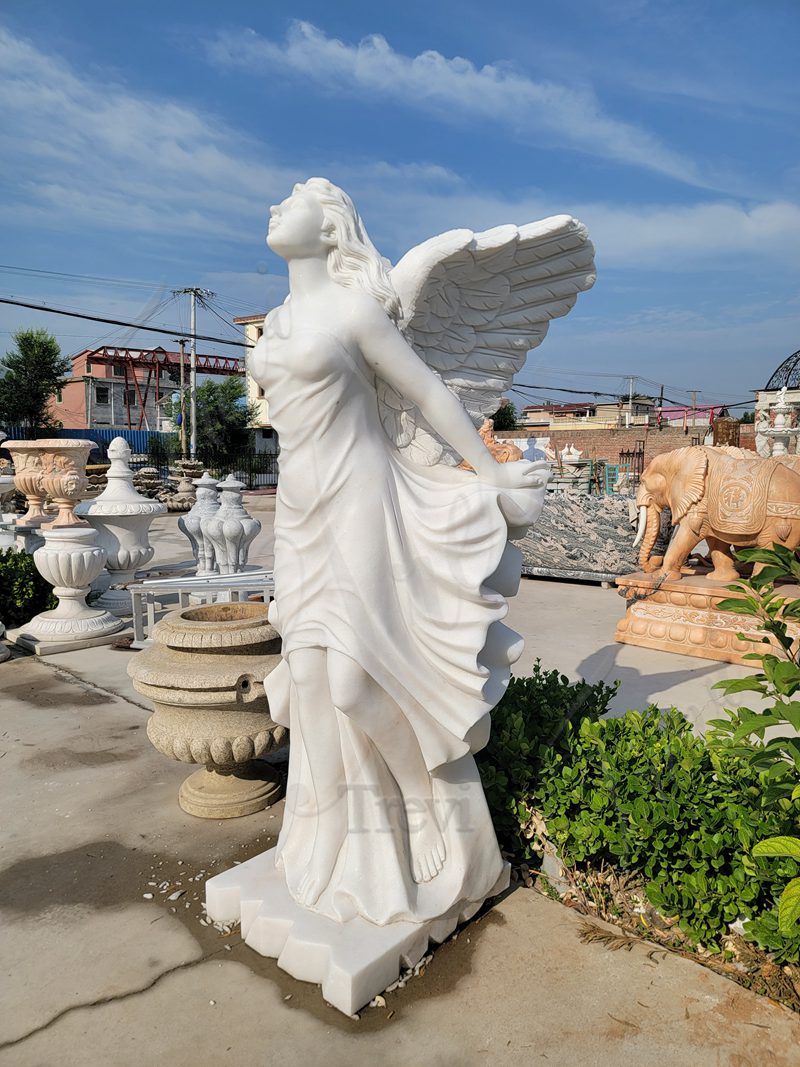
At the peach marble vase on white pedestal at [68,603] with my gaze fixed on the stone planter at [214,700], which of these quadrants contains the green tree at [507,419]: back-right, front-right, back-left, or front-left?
back-left

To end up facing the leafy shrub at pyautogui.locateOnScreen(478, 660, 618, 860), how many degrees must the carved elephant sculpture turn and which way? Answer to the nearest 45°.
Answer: approximately 90° to its left

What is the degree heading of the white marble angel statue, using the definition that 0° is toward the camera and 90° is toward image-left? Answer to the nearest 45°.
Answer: approximately 45°

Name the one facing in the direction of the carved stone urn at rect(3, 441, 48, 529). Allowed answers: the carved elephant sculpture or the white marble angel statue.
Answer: the carved elephant sculpture

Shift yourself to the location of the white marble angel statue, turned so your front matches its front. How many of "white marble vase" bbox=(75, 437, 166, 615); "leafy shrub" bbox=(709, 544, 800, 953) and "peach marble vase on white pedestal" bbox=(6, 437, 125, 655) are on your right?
2

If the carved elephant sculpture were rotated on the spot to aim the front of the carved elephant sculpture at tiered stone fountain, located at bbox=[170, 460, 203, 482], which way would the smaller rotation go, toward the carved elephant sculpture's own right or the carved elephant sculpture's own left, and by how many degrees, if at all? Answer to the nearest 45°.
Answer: approximately 45° to the carved elephant sculpture's own right

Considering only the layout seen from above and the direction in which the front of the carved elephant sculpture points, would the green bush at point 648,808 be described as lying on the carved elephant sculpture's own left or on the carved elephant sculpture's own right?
on the carved elephant sculpture's own left

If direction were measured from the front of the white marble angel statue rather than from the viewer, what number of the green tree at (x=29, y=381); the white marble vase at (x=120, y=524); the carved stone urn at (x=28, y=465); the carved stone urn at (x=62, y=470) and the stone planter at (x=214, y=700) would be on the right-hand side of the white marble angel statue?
5

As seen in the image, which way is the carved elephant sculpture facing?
to the viewer's left

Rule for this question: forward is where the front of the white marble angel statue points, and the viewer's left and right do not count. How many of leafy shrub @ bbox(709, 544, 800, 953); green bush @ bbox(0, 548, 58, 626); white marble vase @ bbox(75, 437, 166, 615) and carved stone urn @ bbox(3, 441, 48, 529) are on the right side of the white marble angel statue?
3

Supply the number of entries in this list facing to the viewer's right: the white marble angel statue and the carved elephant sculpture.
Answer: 0

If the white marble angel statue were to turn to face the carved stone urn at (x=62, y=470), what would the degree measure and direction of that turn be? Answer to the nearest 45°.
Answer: approximately 90° to its right

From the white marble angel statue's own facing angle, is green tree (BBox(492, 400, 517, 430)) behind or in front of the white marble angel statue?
behind

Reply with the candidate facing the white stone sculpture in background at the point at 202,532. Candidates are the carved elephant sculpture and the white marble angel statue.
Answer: the carved elephant sculpture

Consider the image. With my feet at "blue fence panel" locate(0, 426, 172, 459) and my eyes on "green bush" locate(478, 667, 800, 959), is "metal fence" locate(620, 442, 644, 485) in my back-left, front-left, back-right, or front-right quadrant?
front-left
